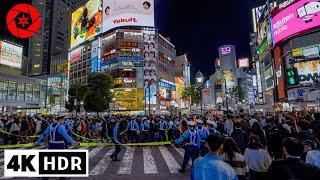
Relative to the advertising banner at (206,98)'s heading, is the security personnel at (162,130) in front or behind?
in front

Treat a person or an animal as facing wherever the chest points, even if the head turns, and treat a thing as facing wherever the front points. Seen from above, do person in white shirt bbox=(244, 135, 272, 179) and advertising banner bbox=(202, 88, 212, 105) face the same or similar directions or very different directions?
very different directions

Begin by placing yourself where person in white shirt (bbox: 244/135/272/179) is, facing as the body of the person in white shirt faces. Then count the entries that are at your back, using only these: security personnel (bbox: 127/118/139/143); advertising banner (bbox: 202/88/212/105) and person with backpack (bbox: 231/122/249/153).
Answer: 0

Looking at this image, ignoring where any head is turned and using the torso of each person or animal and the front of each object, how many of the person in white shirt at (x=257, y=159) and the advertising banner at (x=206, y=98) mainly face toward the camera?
1

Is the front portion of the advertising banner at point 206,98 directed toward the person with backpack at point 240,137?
yes

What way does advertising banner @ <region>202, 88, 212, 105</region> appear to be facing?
toward the camera

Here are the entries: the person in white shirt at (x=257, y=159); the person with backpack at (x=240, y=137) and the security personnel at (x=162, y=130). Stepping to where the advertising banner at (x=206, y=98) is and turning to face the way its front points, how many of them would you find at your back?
0

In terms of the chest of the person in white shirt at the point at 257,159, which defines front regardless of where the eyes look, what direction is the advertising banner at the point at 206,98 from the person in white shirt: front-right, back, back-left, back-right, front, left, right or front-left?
front

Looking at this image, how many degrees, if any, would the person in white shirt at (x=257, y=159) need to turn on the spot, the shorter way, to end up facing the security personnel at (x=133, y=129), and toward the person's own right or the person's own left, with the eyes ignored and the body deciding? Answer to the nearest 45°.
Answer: approximately 45° to the person's own left

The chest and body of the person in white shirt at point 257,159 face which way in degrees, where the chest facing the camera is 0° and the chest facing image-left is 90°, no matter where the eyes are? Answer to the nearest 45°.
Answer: approximately 180°

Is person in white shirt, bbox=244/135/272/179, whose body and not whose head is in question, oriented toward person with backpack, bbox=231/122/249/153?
yes

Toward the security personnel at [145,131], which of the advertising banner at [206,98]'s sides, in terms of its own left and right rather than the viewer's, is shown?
front

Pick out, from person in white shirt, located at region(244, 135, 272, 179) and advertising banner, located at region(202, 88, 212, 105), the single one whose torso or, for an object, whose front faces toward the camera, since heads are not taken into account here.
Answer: the advertising banner

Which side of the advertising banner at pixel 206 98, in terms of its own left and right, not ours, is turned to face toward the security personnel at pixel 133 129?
front
